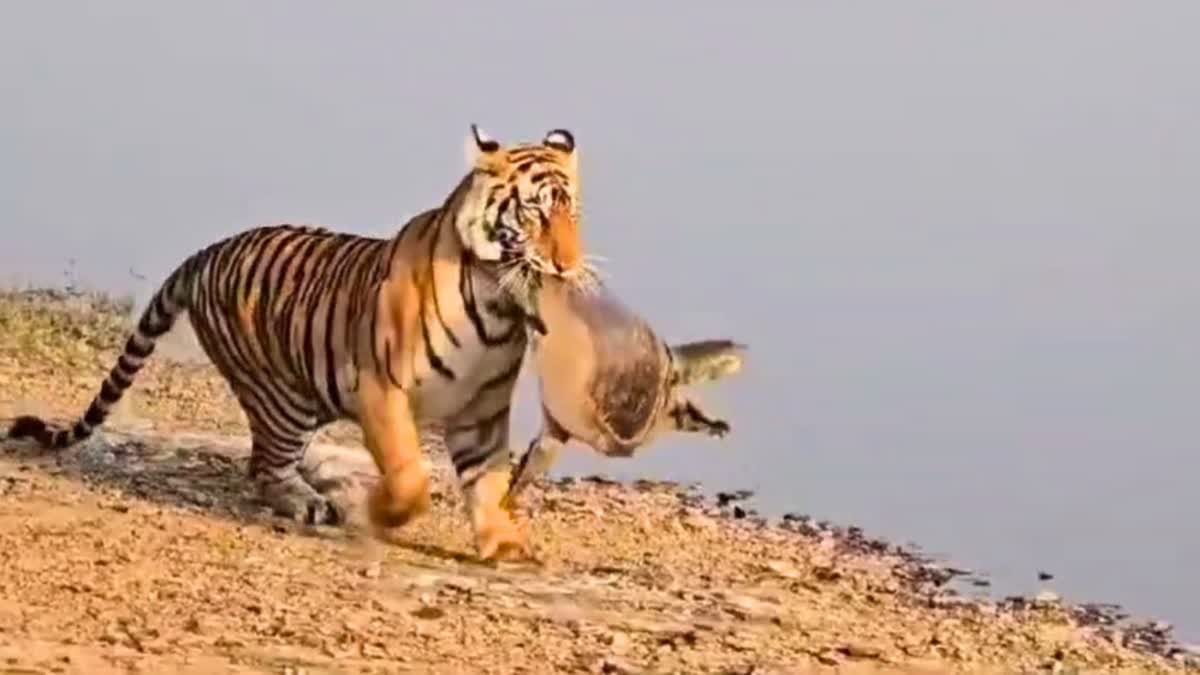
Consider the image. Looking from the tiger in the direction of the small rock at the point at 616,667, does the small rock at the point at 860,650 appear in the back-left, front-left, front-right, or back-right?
front-left

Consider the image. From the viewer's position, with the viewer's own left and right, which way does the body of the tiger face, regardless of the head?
facing the viewer and to the right of the viewer

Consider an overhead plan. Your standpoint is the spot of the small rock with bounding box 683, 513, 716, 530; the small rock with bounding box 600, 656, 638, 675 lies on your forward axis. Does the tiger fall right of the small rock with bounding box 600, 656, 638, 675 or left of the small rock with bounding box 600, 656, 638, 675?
right

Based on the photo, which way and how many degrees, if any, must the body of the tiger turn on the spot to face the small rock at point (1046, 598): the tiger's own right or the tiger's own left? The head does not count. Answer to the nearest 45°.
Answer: approximately 45° to the tiger's own left

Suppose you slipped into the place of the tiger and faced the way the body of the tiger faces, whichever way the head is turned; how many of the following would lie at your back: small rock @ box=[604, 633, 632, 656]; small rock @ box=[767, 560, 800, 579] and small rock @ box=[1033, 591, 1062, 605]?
0

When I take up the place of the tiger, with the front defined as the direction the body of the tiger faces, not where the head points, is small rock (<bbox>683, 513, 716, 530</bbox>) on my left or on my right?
on my left

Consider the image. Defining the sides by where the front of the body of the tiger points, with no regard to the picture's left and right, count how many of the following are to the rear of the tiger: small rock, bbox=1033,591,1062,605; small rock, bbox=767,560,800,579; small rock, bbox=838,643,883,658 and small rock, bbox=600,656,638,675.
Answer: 0

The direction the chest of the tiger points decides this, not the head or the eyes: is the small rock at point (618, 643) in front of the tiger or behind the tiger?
in front

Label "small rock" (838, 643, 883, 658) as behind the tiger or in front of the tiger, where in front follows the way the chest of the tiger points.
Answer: in front

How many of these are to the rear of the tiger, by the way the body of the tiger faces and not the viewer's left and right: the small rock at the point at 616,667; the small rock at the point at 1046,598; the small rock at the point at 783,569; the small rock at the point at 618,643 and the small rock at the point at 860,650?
0
